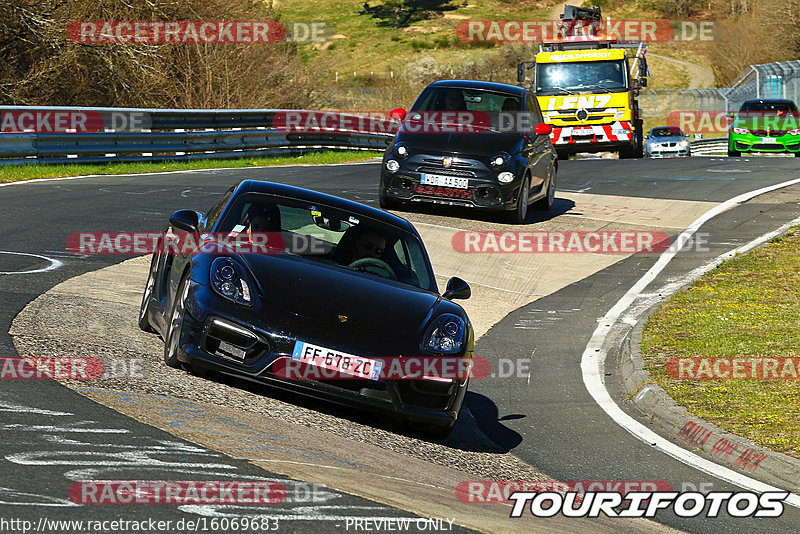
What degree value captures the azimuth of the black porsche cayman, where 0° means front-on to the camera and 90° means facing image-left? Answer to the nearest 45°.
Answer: approximately 0°

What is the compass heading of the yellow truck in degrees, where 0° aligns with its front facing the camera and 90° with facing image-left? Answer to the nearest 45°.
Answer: approximately 0°

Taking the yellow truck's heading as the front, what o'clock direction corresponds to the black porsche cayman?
The black porsche cayman is roughly at 12 o'clock from the yellow truck.

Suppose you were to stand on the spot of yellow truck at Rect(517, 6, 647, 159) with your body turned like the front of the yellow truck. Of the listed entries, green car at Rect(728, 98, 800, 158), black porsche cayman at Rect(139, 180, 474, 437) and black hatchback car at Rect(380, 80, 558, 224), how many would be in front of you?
2

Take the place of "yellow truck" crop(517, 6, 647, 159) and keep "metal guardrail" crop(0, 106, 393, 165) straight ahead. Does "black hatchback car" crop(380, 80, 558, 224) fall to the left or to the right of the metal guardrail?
left

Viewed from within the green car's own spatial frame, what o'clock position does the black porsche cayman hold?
The black porsche cayman is roughly at 12 o'clock from the green car.

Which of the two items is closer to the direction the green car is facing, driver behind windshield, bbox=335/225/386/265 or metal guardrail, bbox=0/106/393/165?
the driver behind windshield

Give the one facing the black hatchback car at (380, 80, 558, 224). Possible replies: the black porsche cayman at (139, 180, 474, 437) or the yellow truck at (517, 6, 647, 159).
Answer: the yellow truck

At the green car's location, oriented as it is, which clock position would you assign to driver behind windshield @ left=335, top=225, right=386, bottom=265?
The driver behind windshield is roughly at 12 o'clock from the green car.
